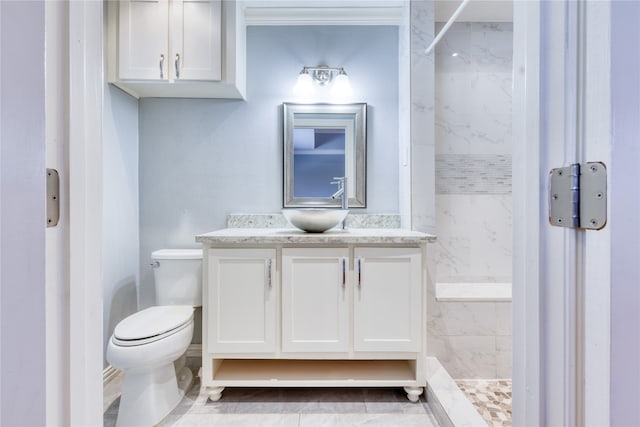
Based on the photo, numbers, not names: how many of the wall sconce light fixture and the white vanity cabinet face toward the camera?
2

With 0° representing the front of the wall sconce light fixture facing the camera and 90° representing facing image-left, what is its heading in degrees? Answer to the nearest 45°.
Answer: approximately 0°

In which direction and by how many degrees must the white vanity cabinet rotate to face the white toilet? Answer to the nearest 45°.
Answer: approximately 90° to its right

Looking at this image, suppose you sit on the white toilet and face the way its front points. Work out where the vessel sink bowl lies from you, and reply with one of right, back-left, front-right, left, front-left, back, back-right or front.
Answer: back-left
